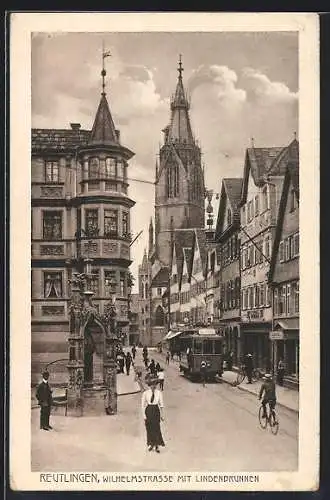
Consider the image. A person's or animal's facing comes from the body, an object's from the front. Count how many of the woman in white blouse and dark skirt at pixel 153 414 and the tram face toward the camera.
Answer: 2

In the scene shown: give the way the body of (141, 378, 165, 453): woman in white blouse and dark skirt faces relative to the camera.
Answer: toward the camera
